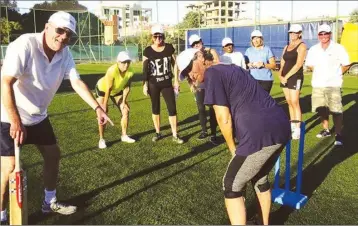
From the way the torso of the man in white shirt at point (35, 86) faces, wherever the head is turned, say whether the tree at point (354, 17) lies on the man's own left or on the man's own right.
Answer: on the man's own left

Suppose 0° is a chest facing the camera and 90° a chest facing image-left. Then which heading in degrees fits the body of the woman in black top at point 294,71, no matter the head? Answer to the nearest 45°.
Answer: approximately 45°

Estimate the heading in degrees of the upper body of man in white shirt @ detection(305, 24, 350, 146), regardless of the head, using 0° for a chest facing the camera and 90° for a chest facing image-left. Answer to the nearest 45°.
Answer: approximately 0°

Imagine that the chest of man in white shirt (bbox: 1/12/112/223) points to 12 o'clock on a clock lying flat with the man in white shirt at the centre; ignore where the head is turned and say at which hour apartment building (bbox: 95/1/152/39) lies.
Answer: The apartment building is roughly at 8 o'clock from the man in white shirt.

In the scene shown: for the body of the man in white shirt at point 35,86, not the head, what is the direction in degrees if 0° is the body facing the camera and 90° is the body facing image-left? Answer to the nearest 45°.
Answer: approximately 315°

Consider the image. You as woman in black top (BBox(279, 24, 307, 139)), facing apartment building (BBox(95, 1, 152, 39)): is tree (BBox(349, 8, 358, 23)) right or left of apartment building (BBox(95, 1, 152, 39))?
right
